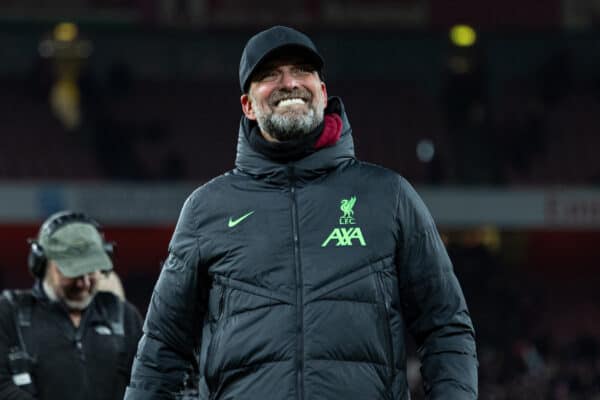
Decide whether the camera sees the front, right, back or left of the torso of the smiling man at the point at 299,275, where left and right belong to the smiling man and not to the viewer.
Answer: front

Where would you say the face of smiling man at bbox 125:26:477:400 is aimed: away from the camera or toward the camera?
toward the camera
